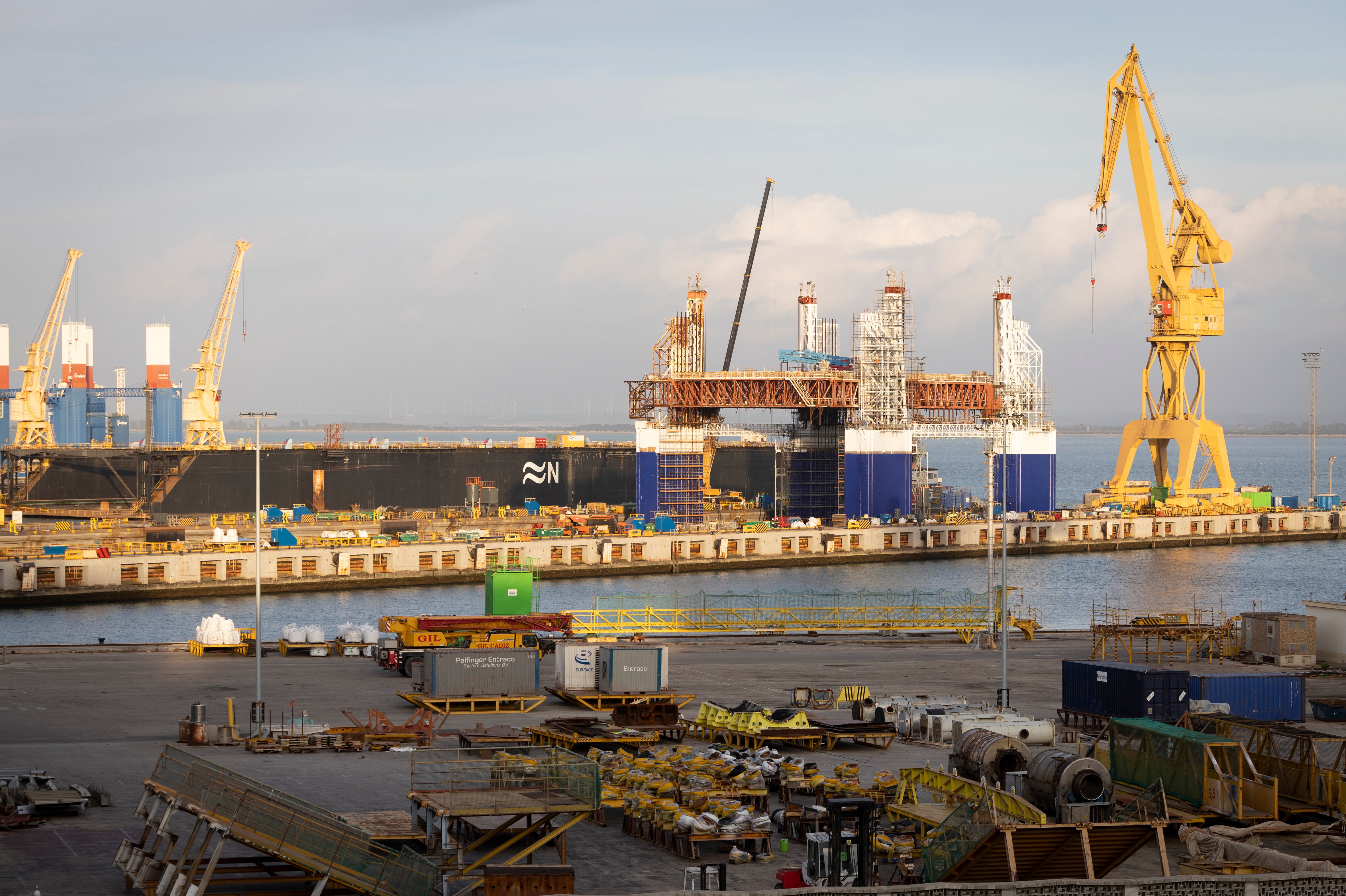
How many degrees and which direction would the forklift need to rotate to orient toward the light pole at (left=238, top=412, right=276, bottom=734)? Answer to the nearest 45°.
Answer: approximately 180°

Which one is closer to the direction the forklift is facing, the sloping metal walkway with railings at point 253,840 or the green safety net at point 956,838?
the green safety net

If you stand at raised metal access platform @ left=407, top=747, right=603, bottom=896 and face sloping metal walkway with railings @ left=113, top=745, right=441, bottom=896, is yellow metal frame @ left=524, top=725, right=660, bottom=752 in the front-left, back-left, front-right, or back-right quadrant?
back-right

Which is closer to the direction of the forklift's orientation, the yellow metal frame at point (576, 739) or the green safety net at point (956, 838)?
the green safety net

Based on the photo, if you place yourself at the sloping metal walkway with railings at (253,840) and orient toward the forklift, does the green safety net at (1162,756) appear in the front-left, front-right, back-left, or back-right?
front-left
